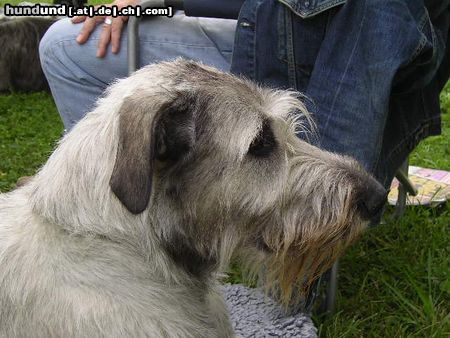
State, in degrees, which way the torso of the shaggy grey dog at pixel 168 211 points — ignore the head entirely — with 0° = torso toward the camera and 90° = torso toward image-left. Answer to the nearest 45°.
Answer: approximately 270°
